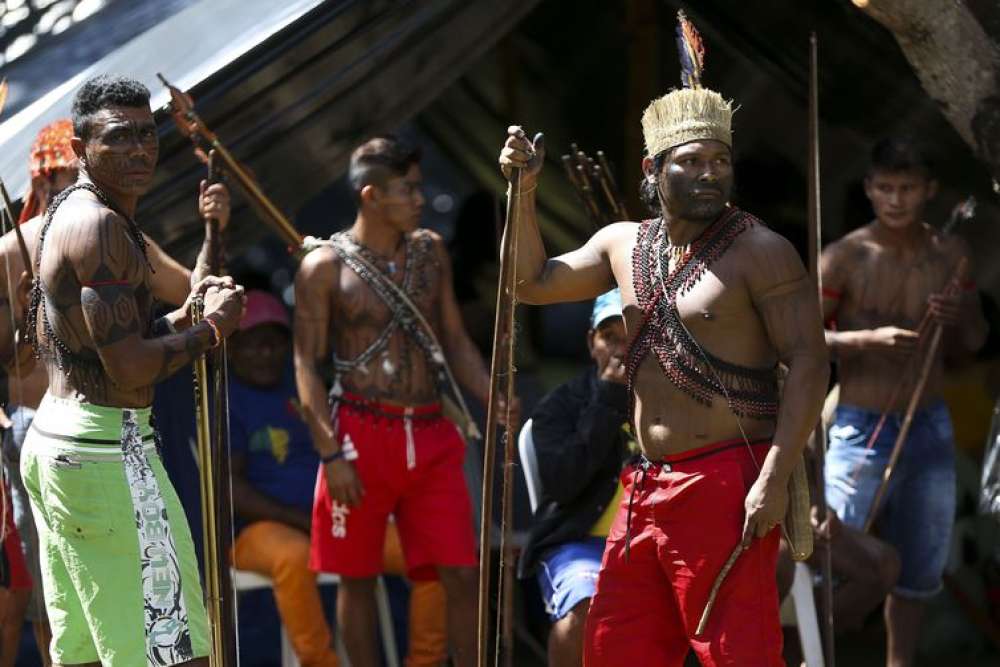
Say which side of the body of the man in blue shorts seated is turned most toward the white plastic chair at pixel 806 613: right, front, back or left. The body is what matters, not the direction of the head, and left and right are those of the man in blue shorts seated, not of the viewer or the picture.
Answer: left

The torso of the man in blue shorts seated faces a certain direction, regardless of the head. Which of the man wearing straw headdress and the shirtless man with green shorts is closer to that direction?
the man wearing straw headdress

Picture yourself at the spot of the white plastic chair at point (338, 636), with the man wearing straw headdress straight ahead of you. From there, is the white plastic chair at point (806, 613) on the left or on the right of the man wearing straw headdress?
left

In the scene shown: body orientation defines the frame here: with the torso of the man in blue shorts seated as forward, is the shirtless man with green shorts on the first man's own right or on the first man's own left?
on the first man's own right

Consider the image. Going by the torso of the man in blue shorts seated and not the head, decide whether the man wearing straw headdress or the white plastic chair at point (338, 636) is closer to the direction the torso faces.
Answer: the man wearing straw headdress

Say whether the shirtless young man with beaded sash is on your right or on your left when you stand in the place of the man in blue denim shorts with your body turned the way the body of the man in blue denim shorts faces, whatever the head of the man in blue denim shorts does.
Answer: on your right

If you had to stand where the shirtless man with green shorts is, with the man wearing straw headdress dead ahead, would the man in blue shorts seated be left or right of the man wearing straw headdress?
left

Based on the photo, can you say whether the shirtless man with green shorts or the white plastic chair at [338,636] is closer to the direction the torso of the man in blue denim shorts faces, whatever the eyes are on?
the shirtless man with green shorts

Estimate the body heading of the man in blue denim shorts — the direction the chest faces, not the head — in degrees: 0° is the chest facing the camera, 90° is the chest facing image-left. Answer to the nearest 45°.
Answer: approximately 0°

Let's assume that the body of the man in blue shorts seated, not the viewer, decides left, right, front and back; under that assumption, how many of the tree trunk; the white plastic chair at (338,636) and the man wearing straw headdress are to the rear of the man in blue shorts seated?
1
